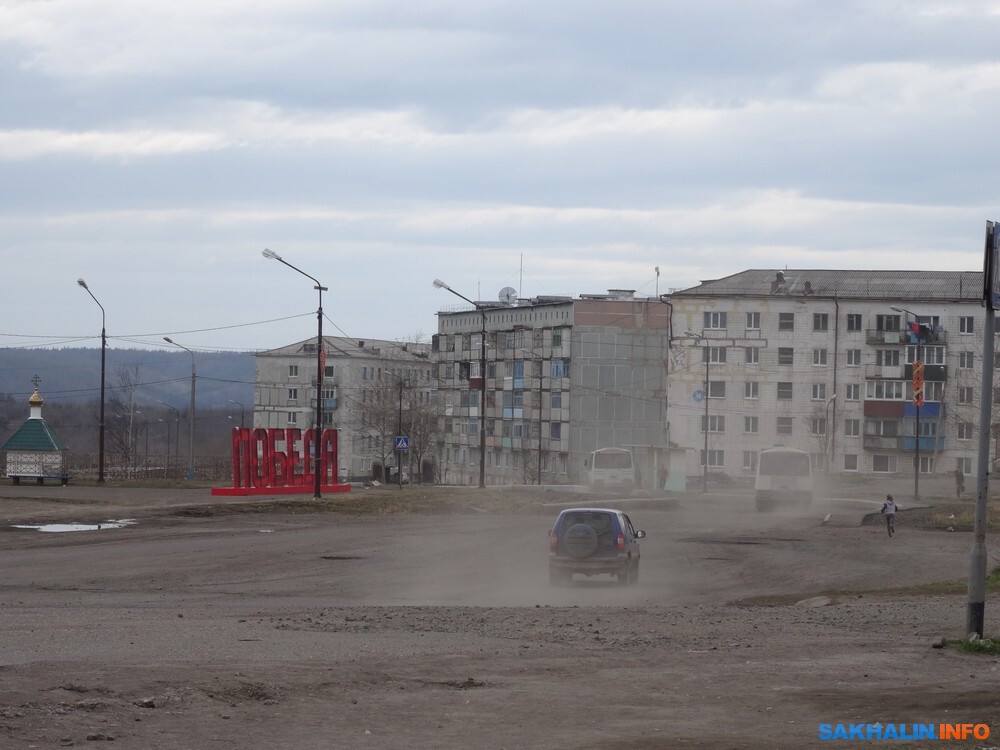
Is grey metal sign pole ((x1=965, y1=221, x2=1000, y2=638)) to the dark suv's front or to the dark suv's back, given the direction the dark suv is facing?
to the back

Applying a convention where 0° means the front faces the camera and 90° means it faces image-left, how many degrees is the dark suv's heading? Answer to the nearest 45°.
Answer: approximately 180°
